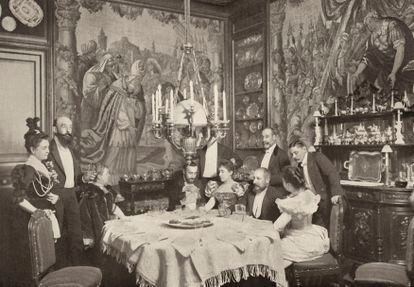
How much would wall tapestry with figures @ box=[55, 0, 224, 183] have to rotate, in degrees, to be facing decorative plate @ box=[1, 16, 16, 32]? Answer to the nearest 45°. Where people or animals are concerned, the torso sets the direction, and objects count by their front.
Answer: approximately 90° to its right

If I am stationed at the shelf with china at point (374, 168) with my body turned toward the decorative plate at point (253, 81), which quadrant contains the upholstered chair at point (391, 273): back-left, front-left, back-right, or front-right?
back-left

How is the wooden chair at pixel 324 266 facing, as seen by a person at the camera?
facing to the left of the viewer

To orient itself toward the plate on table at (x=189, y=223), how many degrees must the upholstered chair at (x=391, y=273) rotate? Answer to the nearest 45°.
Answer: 0° — it already faces it

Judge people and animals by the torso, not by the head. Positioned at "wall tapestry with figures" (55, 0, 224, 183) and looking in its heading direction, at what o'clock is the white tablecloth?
The white tablecloth is roughly at 1 o'clock from the wall tapestry with figures.

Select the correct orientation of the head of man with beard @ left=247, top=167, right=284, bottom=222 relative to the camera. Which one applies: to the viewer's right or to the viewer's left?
to the viewer's left

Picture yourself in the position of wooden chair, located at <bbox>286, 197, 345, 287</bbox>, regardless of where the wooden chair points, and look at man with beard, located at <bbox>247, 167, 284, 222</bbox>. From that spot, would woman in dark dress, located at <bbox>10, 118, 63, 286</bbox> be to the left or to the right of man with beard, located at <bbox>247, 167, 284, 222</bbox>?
left

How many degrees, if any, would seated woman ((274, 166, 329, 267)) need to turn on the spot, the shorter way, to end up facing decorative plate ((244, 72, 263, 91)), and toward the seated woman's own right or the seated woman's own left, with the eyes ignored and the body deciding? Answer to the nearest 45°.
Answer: approximately 45° to the seated woman's own right

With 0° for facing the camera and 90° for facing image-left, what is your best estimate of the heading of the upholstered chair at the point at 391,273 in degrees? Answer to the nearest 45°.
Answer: approximately 90°

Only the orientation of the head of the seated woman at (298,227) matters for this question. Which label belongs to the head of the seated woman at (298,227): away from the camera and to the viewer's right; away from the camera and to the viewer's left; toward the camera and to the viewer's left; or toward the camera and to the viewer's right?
away from the camera and to the viewer's left

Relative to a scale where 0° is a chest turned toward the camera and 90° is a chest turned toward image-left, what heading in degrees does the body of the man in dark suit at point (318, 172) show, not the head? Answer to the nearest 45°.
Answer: approximately 45°

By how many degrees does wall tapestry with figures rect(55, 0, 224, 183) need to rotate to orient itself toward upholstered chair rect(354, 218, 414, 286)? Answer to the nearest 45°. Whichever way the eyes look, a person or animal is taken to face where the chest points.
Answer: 0° — it already faces it

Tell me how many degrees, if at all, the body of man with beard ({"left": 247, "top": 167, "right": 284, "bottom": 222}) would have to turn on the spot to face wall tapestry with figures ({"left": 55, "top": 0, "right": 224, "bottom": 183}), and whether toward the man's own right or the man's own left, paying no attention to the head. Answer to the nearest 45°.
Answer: approximately 90° to the man's own right
